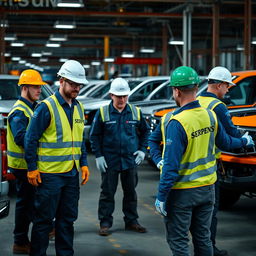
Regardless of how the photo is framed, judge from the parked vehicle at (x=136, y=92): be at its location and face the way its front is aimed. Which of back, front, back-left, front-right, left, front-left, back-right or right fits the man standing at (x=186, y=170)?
front-left

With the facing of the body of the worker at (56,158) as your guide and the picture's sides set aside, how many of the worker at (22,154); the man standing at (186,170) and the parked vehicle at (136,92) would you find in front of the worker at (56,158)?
1

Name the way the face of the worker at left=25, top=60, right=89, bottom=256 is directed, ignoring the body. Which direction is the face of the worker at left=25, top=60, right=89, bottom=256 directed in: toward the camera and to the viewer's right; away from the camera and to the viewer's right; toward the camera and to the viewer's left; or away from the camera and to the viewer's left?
toward the camera and to the viewer's right

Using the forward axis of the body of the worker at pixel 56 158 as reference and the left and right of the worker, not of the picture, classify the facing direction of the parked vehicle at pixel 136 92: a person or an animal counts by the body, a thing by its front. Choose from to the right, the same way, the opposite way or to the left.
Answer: to the right

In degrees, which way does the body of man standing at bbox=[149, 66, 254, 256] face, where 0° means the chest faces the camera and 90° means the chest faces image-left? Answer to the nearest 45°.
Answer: approximately 135°

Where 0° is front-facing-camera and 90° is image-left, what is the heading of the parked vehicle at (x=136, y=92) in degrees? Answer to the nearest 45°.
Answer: approximately 45°

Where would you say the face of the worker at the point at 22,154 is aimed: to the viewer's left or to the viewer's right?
to the viewer's right
